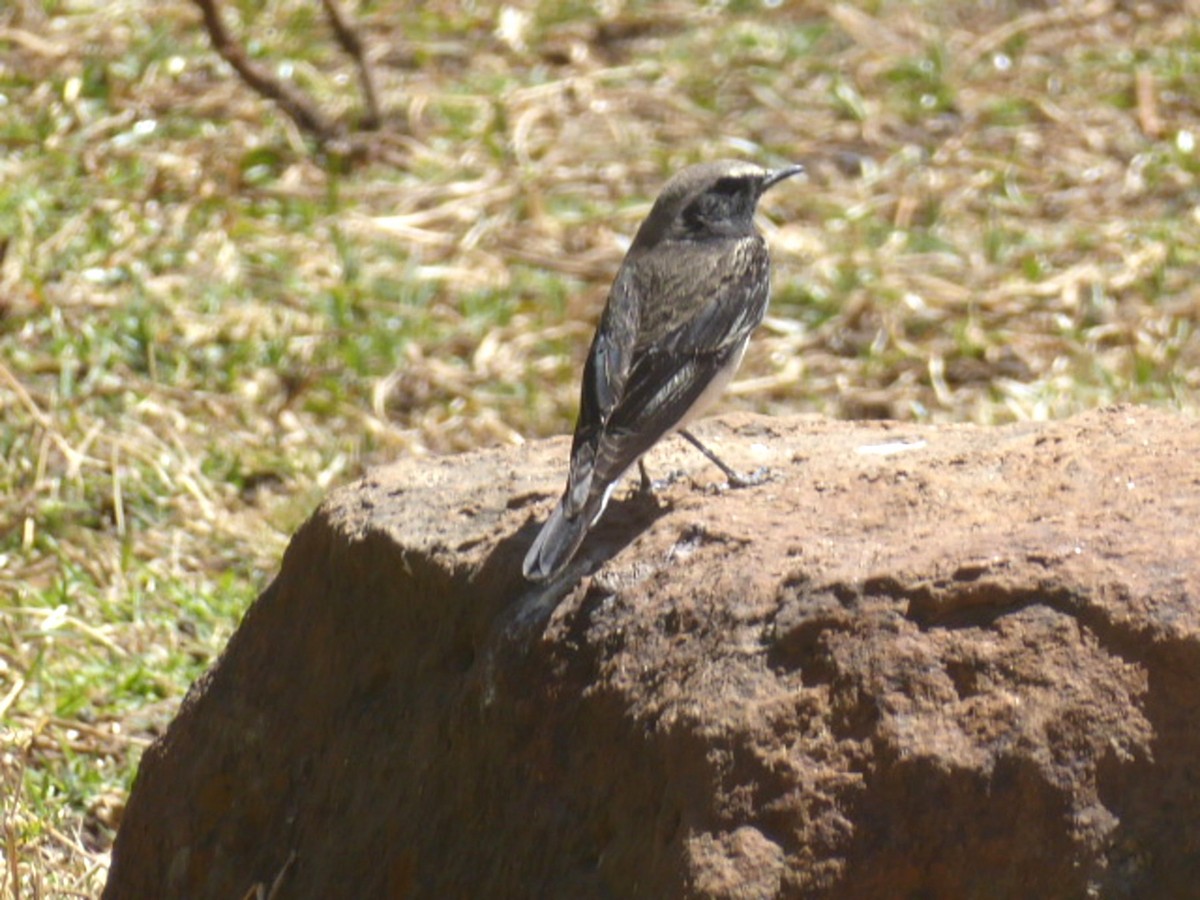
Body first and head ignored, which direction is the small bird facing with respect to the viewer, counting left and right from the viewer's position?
facing away from the viewer and to the right of the viewer

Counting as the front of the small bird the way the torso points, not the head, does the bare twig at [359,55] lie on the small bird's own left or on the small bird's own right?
on the small bird's own left

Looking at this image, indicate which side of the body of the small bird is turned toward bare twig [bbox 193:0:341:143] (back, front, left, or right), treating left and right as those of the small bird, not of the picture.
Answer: left
